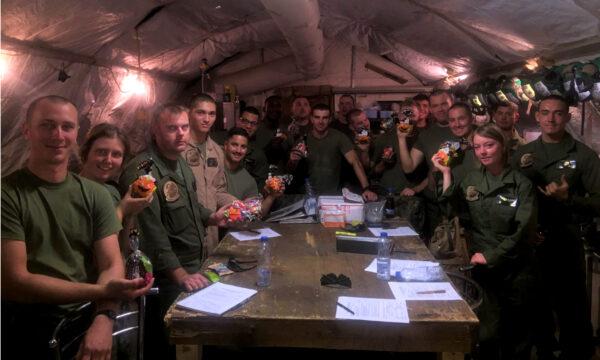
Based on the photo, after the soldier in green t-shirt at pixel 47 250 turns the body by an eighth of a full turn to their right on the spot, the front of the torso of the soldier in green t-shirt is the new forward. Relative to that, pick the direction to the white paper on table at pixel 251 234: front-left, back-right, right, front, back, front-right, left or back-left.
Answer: back-left

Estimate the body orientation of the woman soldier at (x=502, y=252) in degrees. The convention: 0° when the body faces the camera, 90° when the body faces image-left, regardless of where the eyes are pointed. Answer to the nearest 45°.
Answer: approximately 45°

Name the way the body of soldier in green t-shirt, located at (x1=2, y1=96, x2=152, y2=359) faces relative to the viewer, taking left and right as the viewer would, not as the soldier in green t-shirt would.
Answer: facing the viewer and to the right of the viewer

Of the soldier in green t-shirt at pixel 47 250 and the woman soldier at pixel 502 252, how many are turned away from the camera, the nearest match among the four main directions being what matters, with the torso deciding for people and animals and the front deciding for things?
0
